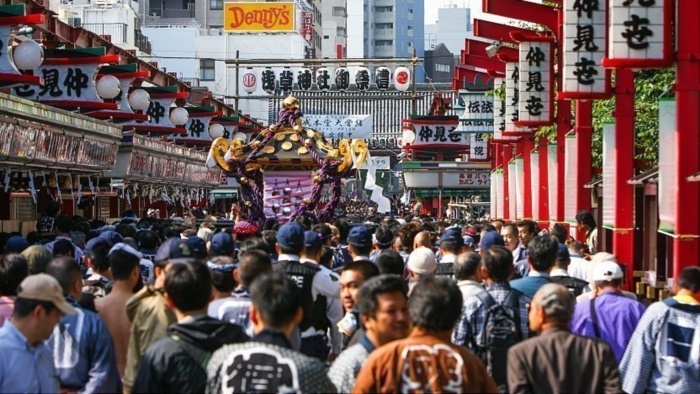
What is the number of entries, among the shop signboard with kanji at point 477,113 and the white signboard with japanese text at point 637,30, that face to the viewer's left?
0

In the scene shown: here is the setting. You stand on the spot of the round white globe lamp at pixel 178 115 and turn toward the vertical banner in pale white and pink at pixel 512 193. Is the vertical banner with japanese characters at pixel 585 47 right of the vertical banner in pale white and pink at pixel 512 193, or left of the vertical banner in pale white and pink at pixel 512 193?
right

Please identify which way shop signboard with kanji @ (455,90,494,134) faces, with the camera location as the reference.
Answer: facing the viewer

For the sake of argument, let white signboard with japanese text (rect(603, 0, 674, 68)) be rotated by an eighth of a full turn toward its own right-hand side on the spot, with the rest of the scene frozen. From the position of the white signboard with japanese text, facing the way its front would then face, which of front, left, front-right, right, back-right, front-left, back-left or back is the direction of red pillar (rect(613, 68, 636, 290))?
back-right

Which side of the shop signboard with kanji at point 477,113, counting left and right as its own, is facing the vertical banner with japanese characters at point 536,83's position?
front

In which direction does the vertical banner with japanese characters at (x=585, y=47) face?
toward the camera

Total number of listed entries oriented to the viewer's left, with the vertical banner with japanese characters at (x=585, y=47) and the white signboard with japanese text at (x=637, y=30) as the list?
0
